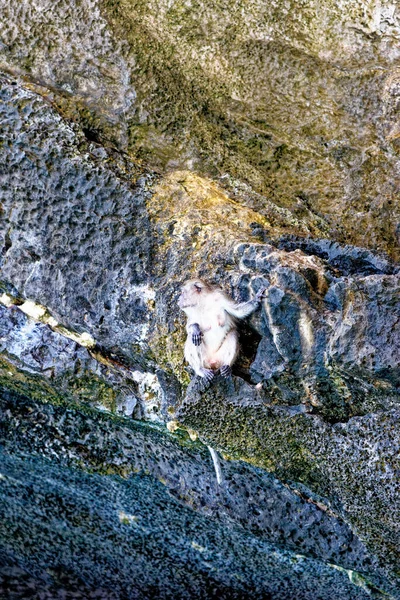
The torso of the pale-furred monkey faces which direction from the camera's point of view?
toward the camera
